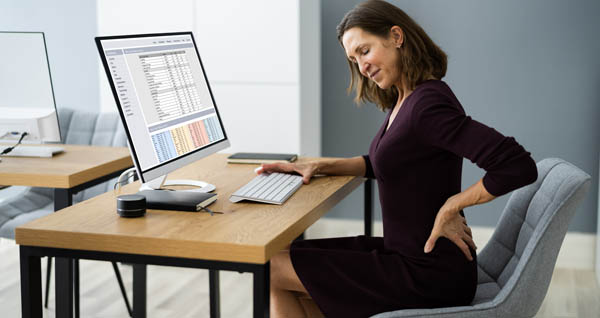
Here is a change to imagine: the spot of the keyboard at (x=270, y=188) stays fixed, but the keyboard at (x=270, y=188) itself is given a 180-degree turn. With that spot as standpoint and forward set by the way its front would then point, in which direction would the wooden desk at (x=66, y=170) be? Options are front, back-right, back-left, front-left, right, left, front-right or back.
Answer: front

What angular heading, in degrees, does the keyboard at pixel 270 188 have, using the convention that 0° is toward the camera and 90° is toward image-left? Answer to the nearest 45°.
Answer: approximately 315°

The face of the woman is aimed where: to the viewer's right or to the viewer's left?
to the viewer's left

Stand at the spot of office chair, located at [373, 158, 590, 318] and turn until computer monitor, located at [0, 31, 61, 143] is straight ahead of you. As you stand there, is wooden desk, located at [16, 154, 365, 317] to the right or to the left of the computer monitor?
left

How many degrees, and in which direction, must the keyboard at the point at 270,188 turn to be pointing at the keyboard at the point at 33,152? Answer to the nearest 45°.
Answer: approximately 180°

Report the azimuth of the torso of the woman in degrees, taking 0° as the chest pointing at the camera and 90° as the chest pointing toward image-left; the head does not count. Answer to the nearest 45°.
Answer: approximately 90°

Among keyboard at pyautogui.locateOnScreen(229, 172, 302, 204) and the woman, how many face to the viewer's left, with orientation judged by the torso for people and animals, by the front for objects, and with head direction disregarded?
1
